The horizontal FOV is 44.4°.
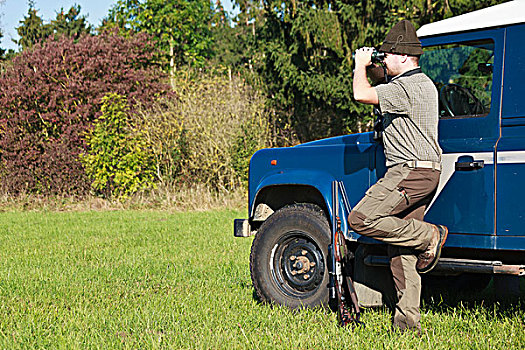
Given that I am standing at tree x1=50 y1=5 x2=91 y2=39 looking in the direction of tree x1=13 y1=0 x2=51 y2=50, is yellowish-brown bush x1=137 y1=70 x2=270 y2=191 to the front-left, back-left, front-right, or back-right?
back-left

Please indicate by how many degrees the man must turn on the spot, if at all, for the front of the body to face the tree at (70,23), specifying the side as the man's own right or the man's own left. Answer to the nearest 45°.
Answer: approximately 45° to the man's own right

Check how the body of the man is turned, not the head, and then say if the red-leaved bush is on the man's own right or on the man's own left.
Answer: on the man's own right

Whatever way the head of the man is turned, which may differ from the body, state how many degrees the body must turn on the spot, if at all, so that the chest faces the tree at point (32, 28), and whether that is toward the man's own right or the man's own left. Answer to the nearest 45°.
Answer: approximately 45° to the man's own right

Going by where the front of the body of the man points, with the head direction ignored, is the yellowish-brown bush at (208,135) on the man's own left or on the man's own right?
on the man's own right

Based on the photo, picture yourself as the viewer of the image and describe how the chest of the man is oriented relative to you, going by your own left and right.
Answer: facing to the left of the viewer

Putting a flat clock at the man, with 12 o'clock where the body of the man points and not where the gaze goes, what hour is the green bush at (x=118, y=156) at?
The green bush is roughly at 2 o'clock from the man.
